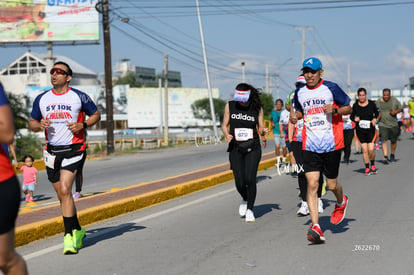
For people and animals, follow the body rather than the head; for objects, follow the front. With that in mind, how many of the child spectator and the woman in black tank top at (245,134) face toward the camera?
2

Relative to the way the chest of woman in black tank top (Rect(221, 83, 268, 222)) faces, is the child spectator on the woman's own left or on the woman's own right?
on the woman's own right

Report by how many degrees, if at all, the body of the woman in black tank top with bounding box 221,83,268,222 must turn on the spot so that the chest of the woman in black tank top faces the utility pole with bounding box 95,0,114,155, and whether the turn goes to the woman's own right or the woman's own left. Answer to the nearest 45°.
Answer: approximately 180°

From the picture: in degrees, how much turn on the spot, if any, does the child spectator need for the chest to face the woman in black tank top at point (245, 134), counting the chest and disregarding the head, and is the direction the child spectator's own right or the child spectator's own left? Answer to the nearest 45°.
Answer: approximately 45° to the child spectator's own left

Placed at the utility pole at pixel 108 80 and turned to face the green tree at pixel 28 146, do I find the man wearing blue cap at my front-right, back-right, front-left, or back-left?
back-left

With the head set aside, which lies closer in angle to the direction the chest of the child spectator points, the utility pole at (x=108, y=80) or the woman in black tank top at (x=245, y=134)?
the woman in black tank top

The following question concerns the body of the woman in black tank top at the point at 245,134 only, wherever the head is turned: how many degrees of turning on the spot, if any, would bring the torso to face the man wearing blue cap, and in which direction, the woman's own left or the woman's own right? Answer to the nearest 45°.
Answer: approximately 45° to the woman's own left

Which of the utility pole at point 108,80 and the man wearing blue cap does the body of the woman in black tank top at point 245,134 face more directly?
the man wearing blue cap

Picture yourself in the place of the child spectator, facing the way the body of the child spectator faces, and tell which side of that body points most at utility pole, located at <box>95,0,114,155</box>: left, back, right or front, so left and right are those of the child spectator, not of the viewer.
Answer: back

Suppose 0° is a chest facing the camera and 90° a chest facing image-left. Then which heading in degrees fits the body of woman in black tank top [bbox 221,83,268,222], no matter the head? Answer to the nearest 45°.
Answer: approximately 0°
